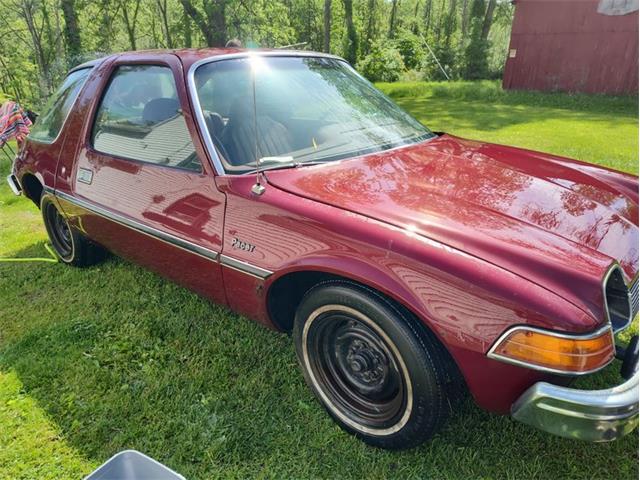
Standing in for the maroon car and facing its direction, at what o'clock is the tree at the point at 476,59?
The tree is roughly at 8 o'clock from the maroon car.

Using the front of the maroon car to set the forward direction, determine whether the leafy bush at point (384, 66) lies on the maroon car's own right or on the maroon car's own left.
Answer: on the maroon car's own left

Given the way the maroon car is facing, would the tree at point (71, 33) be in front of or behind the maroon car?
behind

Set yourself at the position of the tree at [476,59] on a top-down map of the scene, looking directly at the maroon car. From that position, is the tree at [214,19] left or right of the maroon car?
right

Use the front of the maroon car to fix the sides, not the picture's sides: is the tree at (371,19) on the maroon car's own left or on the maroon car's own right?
on the maroon car's own left

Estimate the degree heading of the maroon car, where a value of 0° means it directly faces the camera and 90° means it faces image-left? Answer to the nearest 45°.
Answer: approximately 315°
